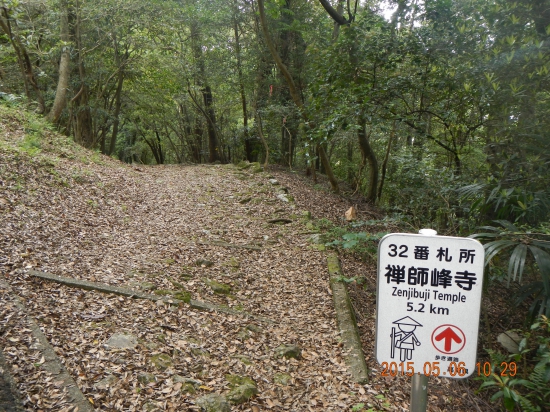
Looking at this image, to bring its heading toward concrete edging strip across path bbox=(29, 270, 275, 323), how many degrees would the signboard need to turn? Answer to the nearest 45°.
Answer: approximately 135° to its right

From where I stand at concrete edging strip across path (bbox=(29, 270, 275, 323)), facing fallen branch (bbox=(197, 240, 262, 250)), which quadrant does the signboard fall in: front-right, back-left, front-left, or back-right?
back-right

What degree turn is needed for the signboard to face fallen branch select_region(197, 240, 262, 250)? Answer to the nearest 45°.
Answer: approximately 135° to its right

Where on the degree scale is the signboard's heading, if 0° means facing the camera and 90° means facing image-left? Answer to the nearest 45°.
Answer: approximately 0°
